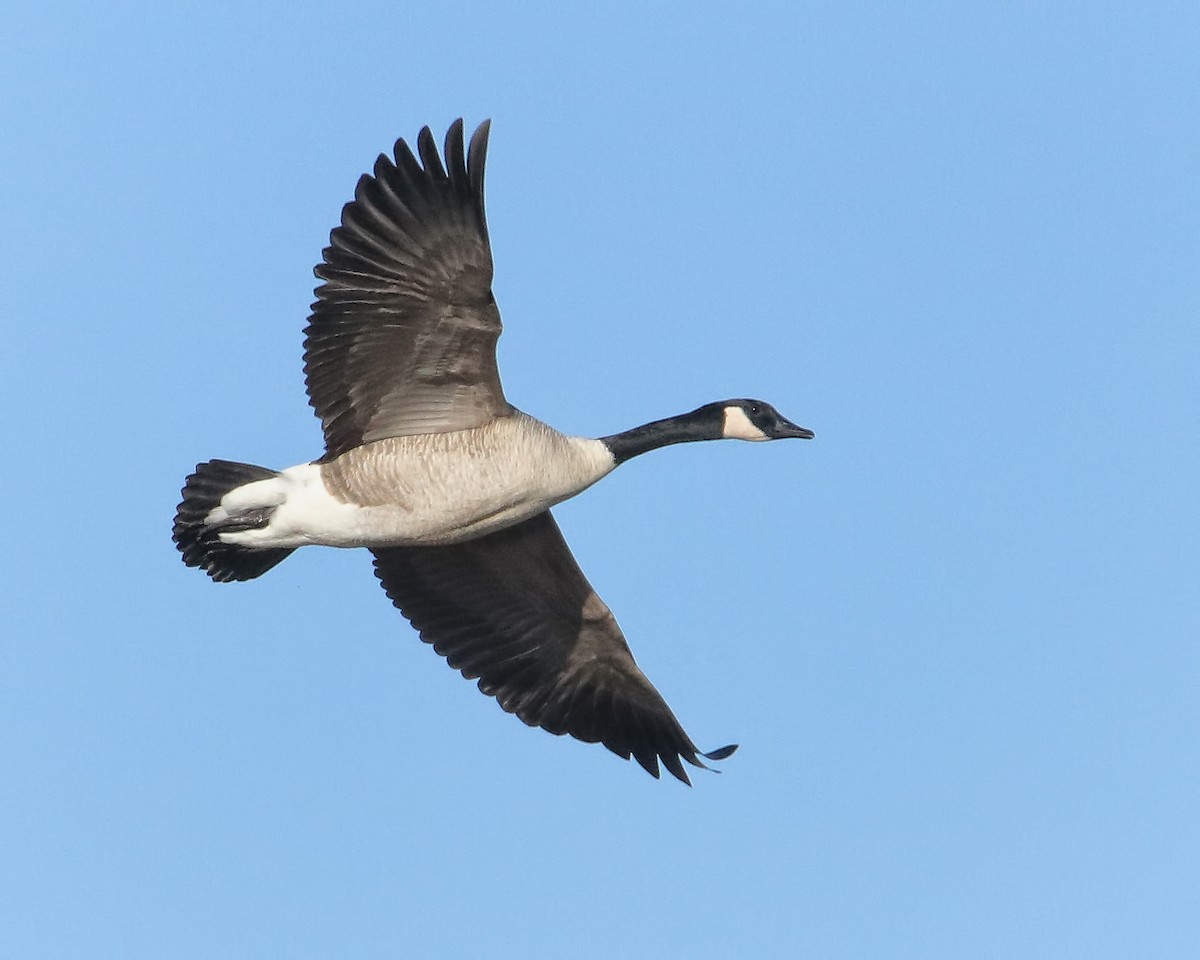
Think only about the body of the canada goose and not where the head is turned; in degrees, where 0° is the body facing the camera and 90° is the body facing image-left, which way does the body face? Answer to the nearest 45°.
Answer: approximately 270°
